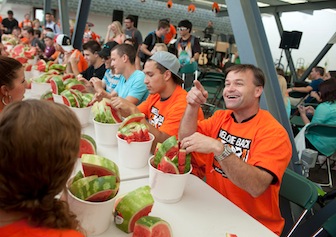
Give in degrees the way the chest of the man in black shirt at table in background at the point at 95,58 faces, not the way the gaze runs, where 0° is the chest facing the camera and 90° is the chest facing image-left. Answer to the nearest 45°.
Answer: approximately 45°

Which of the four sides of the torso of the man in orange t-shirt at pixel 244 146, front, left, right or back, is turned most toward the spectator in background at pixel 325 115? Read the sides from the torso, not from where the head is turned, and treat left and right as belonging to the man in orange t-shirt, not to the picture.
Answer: back

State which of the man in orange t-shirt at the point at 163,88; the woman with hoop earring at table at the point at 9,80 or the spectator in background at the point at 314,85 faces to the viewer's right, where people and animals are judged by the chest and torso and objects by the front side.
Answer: the woman with hoop earring at table at the point at 9,80

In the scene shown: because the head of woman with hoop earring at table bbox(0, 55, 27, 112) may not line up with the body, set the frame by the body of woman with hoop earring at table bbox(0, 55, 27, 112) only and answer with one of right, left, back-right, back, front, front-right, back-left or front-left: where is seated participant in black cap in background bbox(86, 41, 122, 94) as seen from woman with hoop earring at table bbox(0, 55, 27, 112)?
front-left

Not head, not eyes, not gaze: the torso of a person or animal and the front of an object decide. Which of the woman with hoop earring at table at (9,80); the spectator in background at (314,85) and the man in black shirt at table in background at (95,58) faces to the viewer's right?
the woman with hoop earring at table at (9,80)

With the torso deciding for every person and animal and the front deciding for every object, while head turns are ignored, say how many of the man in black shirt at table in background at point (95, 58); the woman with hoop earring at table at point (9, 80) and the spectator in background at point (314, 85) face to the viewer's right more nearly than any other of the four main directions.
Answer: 1

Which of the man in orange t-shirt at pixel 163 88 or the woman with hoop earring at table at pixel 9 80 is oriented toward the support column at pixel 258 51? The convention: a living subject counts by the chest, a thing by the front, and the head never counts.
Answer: the woman with hoop earring at table

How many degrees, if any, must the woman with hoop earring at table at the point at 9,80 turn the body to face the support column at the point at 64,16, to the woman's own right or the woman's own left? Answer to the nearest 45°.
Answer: approximately 90° to the woman's own left

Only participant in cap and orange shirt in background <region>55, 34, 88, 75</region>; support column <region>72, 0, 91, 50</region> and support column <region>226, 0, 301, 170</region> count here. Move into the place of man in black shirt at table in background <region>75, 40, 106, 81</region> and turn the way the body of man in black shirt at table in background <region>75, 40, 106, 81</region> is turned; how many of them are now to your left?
1
